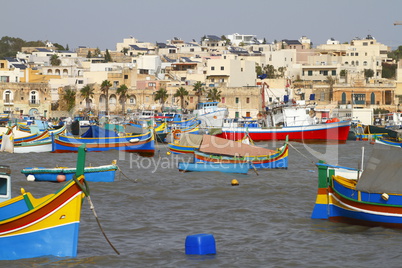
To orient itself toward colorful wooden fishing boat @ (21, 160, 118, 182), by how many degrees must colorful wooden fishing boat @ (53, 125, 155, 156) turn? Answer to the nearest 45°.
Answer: approximately 90° to its right

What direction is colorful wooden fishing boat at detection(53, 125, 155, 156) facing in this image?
to the viewer's right

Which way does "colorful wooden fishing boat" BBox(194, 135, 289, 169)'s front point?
to the viewer's right

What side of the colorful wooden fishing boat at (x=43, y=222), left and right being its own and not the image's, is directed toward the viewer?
right
